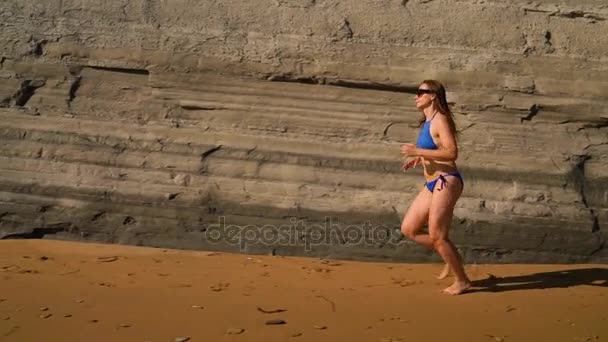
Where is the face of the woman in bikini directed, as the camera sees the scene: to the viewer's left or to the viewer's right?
to the viewer's left

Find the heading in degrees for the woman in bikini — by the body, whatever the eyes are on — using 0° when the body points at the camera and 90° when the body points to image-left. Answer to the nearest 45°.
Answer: approximately 90°

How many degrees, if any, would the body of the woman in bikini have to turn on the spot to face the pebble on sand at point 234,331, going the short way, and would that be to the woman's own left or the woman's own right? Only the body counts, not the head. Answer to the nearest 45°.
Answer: approximately 45° to the woman's own left
